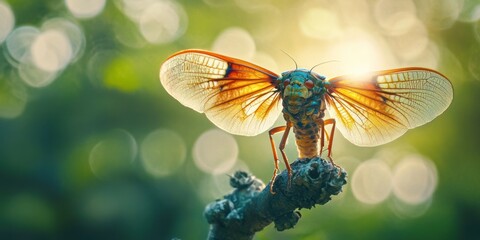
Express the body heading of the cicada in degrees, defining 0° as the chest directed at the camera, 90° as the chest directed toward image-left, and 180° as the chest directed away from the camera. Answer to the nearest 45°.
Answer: approximately 0°
